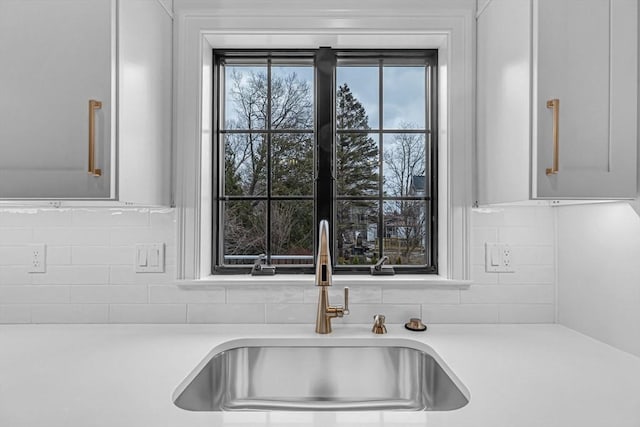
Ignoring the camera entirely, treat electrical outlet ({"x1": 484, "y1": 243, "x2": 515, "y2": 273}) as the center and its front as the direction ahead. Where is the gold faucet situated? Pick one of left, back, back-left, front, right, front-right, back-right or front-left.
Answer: front-right

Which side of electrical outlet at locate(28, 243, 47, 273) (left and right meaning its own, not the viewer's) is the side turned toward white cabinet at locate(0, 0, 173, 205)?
front

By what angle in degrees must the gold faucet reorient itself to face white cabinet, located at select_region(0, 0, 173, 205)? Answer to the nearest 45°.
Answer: approximately 90° to its right

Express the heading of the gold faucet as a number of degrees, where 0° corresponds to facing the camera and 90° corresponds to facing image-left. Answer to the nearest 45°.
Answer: approximately 0°

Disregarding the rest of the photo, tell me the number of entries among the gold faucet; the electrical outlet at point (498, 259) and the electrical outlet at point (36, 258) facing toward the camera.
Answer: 3

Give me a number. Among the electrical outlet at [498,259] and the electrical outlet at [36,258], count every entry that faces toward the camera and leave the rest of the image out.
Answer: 2

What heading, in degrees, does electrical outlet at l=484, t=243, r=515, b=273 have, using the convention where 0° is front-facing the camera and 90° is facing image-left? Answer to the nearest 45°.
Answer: approximately 0°

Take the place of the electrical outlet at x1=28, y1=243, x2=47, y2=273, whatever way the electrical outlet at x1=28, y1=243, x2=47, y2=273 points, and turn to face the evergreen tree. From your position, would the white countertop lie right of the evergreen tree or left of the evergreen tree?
right

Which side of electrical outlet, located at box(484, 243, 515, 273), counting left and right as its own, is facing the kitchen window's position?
right

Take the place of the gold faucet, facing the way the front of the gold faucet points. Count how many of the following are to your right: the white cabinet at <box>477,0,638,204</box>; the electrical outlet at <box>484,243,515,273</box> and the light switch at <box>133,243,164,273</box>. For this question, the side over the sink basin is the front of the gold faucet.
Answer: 1
